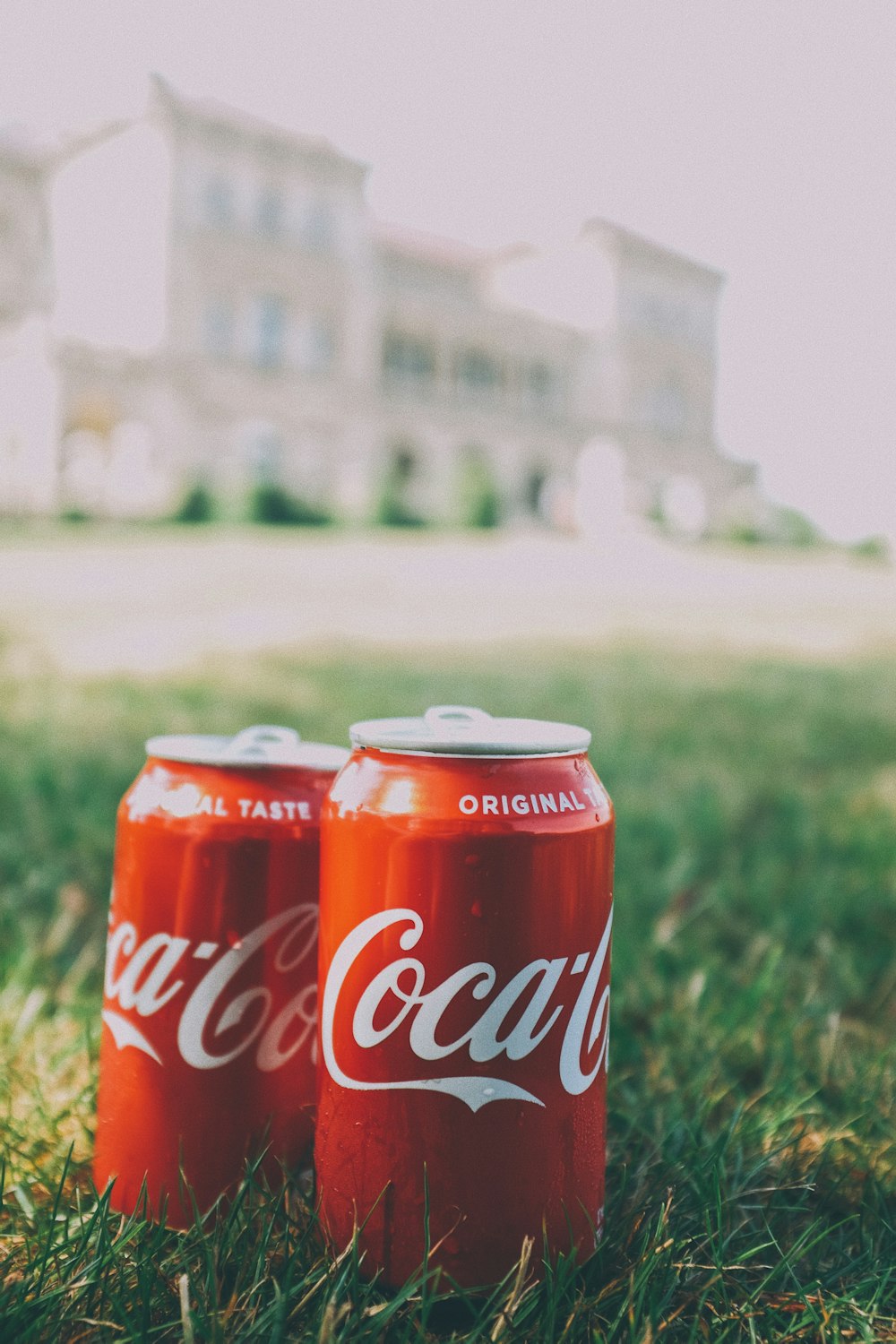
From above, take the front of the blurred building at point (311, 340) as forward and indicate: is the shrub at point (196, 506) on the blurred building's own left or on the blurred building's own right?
on the blurred building's own right

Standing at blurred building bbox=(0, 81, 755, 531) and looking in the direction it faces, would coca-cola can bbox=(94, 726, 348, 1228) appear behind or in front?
in front

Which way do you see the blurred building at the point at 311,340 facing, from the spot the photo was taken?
facing the viewer and to the right of the viewer

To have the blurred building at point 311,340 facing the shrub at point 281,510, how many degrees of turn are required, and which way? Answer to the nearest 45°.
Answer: approximately 45° to its right

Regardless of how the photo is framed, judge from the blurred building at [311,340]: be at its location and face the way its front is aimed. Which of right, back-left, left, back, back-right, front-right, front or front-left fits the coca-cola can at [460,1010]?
front-right
